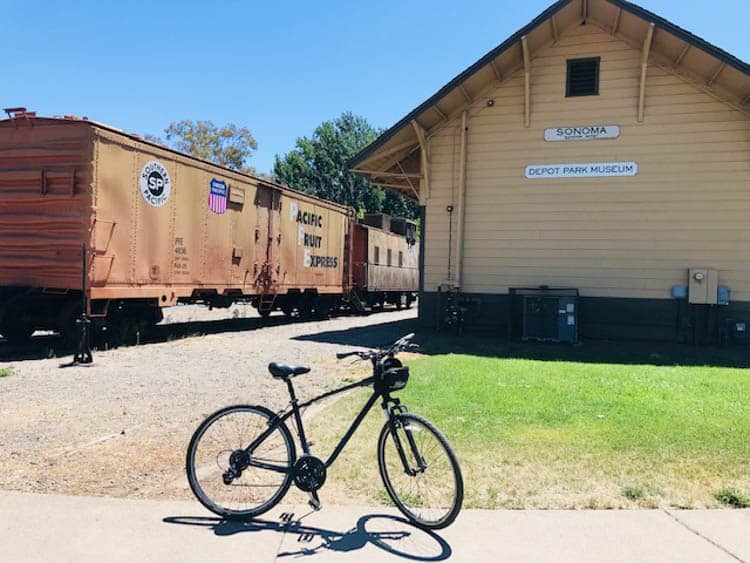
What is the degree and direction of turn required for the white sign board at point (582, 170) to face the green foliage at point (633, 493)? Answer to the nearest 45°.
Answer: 0° — it already faces it

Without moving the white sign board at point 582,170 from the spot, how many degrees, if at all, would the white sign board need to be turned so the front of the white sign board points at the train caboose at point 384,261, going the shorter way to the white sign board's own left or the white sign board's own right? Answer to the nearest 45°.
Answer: approximately 135° to the white sign board's own right

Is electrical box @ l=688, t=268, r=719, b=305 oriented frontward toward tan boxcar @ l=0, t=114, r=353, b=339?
no

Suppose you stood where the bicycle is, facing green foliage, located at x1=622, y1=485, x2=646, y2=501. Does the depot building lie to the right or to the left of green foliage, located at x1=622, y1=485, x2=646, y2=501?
left

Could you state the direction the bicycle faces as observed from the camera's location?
facing to the right of the viewer

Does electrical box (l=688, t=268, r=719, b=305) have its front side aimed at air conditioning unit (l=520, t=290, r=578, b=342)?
no

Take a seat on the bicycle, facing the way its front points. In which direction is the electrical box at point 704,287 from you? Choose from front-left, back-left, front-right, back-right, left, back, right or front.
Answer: front-left

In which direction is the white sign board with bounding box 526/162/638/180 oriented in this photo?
toward the camera

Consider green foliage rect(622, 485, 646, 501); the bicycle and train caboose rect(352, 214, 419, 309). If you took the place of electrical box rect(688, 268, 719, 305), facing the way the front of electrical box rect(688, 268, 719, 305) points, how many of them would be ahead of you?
2

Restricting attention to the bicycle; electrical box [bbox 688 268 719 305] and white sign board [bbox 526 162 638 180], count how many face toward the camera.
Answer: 2

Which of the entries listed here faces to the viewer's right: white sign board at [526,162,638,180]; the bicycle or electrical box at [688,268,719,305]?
the bicycle

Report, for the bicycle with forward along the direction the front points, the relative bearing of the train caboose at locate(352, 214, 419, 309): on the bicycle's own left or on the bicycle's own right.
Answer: on the bicycle's own left

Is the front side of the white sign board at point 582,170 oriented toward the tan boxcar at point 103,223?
no

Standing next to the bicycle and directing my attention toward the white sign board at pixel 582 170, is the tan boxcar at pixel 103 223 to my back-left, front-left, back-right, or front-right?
front-left

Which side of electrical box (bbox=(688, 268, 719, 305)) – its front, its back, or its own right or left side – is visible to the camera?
front

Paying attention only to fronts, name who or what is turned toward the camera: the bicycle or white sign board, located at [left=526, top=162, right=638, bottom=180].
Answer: the white sign board
